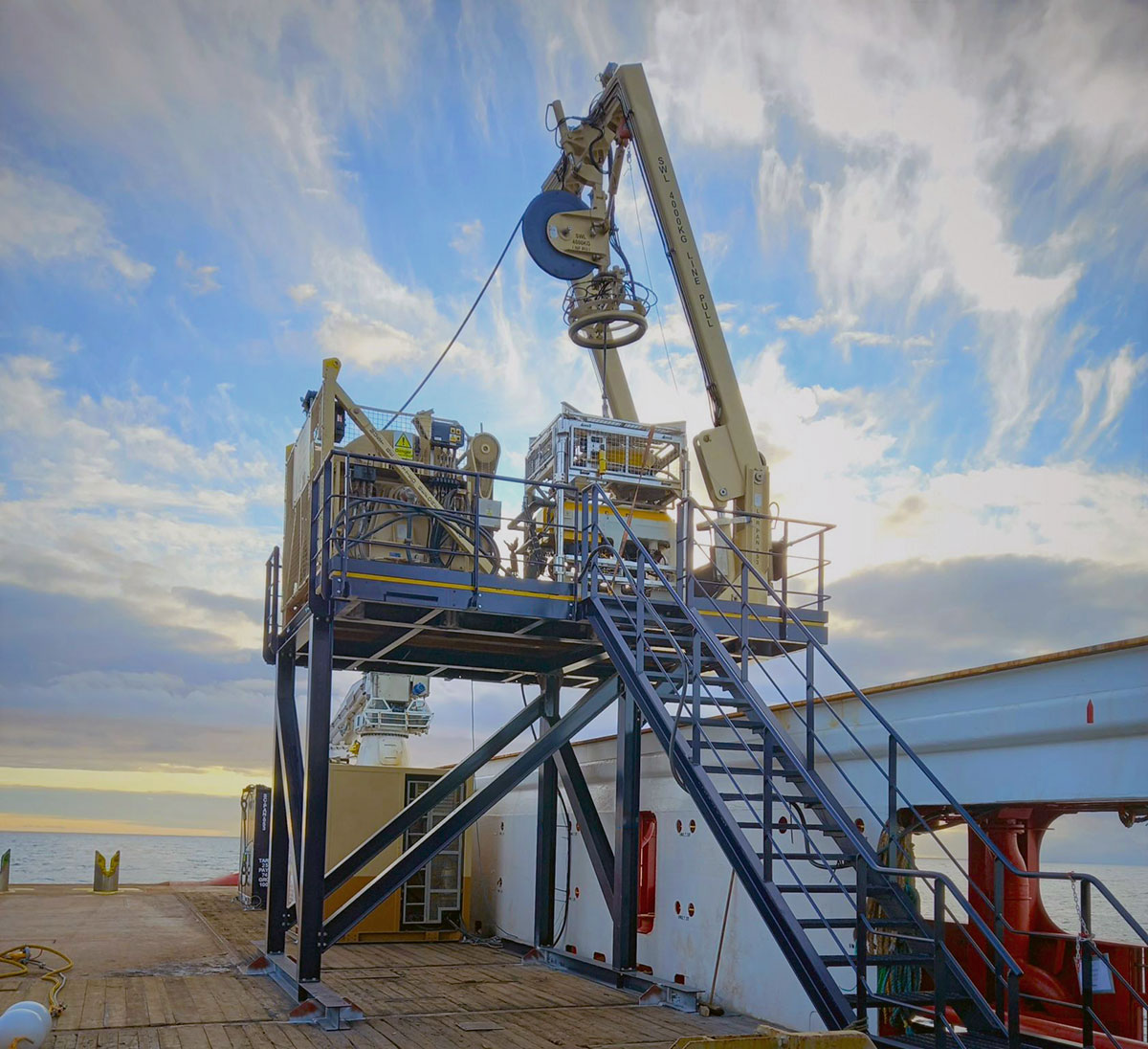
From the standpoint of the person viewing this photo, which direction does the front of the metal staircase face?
facing the viewer and to the right of the viewer

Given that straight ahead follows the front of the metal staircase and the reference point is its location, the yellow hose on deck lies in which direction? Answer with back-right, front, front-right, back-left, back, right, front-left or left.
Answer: back-right

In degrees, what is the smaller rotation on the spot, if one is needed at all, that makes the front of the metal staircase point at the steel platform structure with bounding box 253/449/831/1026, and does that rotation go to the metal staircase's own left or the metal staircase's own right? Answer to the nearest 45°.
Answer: approximately 180°
